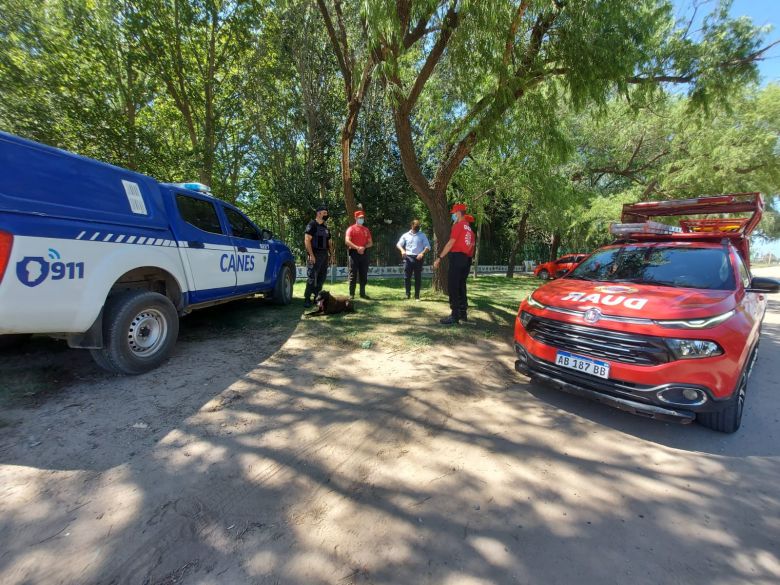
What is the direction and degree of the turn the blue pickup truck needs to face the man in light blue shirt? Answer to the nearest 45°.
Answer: approximately 45° to its right

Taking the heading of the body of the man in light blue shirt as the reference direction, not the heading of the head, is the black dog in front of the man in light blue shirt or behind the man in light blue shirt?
in front

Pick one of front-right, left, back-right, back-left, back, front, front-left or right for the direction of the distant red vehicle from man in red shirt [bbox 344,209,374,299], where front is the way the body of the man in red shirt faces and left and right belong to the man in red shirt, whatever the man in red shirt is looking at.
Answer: back-left

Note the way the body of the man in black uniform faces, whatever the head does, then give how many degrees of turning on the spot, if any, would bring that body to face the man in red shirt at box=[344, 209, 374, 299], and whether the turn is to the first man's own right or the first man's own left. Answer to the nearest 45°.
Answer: approximately 90° to the first man's own left

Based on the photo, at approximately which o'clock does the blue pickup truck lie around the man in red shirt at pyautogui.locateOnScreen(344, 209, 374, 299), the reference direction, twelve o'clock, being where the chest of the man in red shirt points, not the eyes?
The blue pickup truck is roughly at 1 o'clock from the man in red shirt.

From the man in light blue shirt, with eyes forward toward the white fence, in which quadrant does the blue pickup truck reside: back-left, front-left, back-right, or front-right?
back-left

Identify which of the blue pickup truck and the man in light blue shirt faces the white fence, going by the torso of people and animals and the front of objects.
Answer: the blue pickup truck

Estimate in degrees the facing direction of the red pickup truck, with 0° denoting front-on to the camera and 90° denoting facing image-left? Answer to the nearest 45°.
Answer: approximately 45°

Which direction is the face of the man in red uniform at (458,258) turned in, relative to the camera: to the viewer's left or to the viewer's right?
to the viewer's left

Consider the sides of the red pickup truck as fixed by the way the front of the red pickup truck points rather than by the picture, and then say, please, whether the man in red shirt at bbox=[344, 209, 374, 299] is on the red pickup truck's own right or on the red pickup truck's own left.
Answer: on the red pickup truck's own right

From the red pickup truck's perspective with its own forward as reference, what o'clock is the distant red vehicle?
The distant red vehicle is roughly at 4 o'clock from the red pickup truck.

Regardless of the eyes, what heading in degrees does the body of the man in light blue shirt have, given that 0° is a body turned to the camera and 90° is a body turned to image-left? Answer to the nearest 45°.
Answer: approximately 0°

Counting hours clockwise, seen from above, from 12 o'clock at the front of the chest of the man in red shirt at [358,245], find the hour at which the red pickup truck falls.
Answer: The red pickup truck is roughly at 11 o'clock from the man in red shirt.

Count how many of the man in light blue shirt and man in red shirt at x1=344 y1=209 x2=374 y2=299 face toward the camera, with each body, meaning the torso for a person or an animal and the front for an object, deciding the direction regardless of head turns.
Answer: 2
